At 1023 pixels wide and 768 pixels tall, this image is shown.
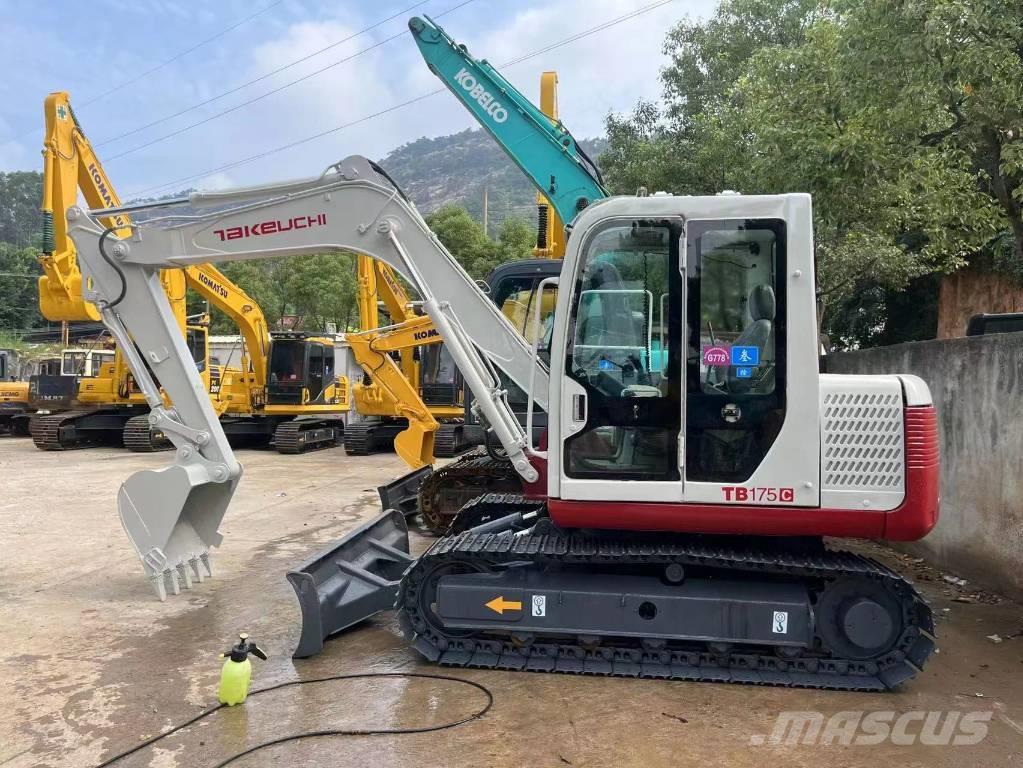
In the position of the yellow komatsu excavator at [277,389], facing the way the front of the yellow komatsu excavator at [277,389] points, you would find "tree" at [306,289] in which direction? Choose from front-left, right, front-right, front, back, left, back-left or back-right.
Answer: back-right

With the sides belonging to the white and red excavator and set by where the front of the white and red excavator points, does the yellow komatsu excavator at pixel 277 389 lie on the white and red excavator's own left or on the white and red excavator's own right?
on the white and red excavator's own right

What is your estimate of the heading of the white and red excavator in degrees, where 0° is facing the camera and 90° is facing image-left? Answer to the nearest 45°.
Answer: approximately 90°

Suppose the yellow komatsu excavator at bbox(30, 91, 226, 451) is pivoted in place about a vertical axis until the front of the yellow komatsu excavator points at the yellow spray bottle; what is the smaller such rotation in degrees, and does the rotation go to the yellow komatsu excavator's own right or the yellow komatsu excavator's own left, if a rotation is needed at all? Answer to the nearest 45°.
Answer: approximately 45° to the yellow komatsu excavator's own left

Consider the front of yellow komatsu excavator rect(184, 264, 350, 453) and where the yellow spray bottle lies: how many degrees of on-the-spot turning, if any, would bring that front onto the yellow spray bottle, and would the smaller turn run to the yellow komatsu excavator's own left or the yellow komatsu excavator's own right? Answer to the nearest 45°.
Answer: approximately 45° to the yellow komatsu excavator's own left
